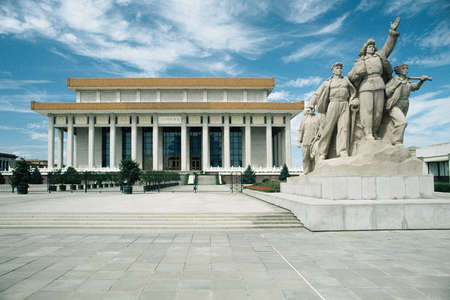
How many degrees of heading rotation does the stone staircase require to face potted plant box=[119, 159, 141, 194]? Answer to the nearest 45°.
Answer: approximately 180°

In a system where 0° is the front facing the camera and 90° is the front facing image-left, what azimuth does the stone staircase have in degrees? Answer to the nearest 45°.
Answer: approximately 0°

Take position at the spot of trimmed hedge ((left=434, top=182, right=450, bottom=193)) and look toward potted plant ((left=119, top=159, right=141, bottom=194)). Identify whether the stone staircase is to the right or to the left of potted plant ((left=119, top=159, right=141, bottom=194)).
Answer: left

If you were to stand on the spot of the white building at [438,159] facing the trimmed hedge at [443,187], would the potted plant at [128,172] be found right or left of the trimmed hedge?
right

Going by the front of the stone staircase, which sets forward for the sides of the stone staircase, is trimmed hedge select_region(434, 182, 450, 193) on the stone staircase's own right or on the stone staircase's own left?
on the stone staircase's own left

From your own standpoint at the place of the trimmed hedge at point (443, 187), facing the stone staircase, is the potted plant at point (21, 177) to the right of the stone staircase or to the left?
right

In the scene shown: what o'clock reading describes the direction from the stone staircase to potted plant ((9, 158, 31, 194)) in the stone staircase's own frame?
The potted plant is roughly at 5 o'clock from the stone staircase.
